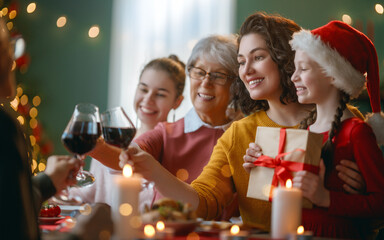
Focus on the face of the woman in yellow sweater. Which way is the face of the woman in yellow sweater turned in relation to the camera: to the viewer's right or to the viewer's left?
to the viewer's left

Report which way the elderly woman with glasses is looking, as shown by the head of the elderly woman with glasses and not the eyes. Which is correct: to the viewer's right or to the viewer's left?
to the viewer's left

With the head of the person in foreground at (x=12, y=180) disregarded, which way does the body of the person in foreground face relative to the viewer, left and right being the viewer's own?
facing to the right of the viewer

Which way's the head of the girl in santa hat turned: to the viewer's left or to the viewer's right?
to the viewer's left
